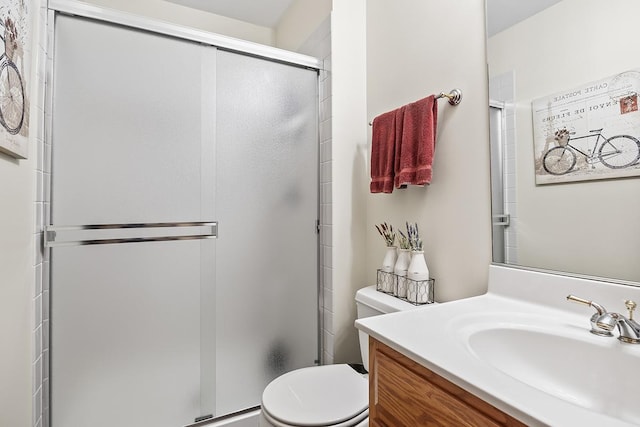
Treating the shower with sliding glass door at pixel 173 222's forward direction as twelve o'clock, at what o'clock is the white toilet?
The white toilet is roughly at 12 o'clock from the shower with sliding glass door.

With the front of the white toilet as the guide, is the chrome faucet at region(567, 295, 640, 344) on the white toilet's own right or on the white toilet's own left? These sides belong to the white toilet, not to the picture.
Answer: on the white toilet's own left

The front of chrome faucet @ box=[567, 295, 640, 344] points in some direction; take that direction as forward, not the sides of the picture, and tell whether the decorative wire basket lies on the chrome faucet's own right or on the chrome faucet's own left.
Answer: on the chrome faucet's own right

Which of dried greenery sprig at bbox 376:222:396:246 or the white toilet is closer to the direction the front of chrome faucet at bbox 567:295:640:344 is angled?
the white toilet

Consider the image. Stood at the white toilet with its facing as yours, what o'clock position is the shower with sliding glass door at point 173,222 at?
The shower with sliding glass door is roughly at 2 o'clock from the white toilet.

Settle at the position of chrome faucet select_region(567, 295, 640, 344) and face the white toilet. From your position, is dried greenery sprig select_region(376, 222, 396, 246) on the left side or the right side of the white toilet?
right

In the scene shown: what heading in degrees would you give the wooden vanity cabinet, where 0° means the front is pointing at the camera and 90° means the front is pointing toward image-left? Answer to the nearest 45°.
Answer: approximately 45°
